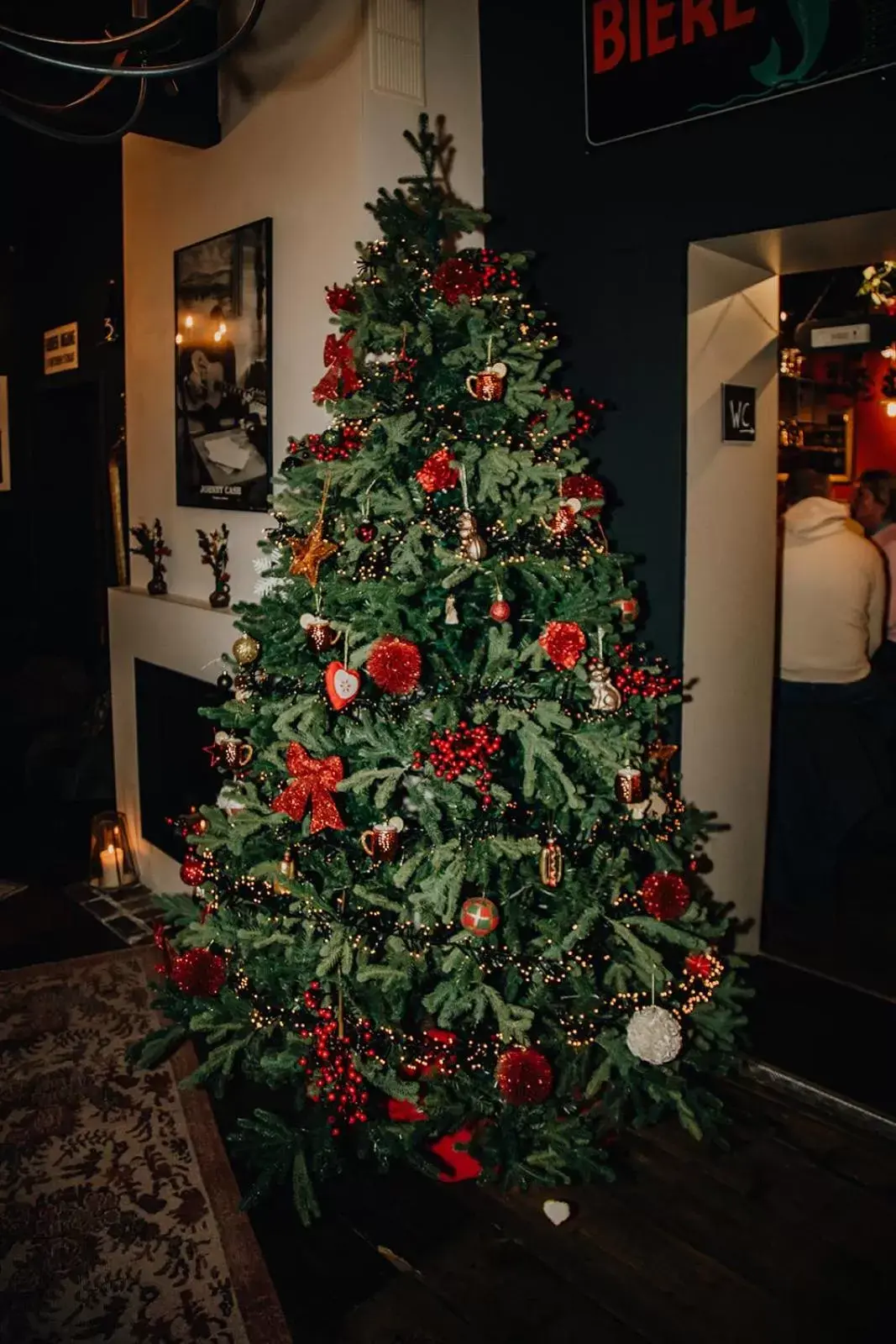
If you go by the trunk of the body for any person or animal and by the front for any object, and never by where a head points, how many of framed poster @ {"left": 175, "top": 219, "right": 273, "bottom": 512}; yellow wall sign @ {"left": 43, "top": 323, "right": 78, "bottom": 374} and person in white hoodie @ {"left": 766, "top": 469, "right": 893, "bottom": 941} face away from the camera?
1

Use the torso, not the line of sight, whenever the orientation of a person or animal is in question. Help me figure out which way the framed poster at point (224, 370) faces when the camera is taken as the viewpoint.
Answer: facing the viewer and to the left of the viewer

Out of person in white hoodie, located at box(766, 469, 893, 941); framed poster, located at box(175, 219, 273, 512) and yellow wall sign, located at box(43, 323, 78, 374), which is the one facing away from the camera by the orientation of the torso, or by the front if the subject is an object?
the person in white hoodie

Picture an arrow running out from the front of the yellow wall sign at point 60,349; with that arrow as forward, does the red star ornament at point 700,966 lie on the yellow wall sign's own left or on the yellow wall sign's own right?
on the yellow wall sign's own left

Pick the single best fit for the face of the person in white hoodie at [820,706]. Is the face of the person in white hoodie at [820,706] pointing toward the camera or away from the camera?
away from the camera

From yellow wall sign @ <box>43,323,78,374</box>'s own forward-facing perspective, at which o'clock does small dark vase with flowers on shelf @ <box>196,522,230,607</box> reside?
The small dark vase with flowers on shelf is roughly at 10 o'clock from the yellow wall sign.

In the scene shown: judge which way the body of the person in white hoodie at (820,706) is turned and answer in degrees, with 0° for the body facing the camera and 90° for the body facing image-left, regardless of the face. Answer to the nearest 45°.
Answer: approximately 180°

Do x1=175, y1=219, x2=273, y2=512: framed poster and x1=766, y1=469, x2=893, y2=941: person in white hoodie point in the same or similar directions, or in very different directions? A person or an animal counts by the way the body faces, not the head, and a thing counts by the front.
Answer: very different directions

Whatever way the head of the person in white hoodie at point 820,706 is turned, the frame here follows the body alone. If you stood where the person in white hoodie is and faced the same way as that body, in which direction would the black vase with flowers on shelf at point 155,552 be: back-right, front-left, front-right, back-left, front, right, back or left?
left

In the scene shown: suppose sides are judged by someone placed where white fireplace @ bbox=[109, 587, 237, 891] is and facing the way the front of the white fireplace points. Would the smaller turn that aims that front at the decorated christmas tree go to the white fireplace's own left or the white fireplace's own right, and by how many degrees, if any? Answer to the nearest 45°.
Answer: approximately 45° to the white fireplace's own left

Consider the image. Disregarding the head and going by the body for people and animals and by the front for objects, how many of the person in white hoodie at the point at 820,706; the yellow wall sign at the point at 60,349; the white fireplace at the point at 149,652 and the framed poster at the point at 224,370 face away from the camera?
1

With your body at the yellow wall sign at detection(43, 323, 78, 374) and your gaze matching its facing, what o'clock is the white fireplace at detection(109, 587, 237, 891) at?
The white fireplace is roughly at 10 o'clock from the yellow wall sign.

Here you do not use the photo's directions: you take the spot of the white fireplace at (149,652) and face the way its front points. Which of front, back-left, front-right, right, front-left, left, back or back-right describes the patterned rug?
front-left
